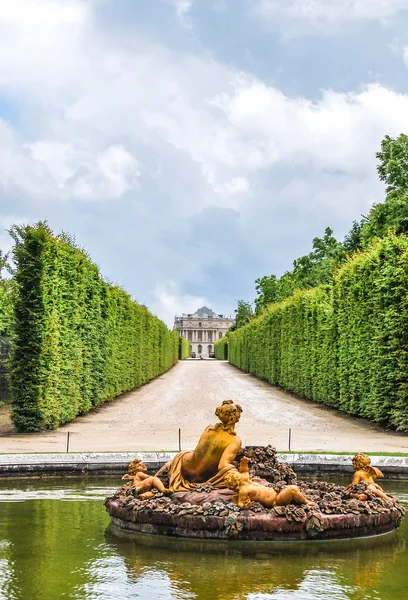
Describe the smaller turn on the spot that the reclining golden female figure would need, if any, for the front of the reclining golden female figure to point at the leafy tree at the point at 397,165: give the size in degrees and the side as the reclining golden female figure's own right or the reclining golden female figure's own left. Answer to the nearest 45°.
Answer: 0° — it already faces it

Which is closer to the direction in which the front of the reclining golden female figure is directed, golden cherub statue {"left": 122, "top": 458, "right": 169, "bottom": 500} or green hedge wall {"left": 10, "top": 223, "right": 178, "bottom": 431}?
the green hedge wall

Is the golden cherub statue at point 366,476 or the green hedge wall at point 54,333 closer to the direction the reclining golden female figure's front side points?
the green hedge wall

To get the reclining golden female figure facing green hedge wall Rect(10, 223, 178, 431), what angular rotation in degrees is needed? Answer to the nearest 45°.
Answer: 0° — it already faces it

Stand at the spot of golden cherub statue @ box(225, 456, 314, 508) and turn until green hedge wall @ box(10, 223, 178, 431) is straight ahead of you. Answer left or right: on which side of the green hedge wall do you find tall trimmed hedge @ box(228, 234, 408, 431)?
right

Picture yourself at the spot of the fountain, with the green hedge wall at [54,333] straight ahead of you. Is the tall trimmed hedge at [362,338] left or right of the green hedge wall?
right

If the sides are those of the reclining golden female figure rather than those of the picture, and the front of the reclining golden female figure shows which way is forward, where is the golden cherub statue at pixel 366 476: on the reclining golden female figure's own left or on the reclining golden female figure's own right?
on the reclining golden female figure's own right

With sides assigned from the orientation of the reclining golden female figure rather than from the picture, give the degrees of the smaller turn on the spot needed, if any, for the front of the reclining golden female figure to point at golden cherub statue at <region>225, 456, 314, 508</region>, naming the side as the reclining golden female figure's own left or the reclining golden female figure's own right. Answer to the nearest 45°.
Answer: approximately 135° to the reclining golden female figure's own right

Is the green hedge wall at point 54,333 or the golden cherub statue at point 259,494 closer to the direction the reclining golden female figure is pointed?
the green hedge wall

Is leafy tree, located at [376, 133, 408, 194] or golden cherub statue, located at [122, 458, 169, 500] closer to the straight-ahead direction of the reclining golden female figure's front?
the leafy tree

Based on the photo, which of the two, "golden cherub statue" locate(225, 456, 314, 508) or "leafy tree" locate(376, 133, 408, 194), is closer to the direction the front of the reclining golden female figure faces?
the leafy tree

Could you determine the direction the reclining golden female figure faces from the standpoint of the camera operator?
facing away from the viewer

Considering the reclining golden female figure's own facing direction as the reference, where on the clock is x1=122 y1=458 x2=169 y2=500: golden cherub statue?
The golden cherub statue is roughly at 9 o'clock from the reclining golden female figure.

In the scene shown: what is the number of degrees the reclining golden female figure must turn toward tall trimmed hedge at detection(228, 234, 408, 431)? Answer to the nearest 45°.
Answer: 0° — it already faces it
